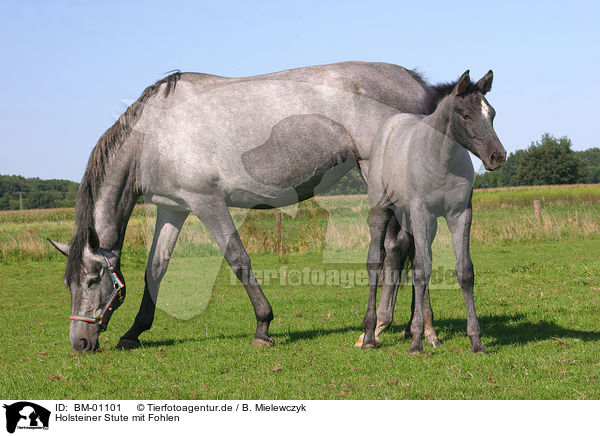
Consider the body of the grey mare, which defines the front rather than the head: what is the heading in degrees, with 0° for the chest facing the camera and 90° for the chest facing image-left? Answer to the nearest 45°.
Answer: approximately 90°
